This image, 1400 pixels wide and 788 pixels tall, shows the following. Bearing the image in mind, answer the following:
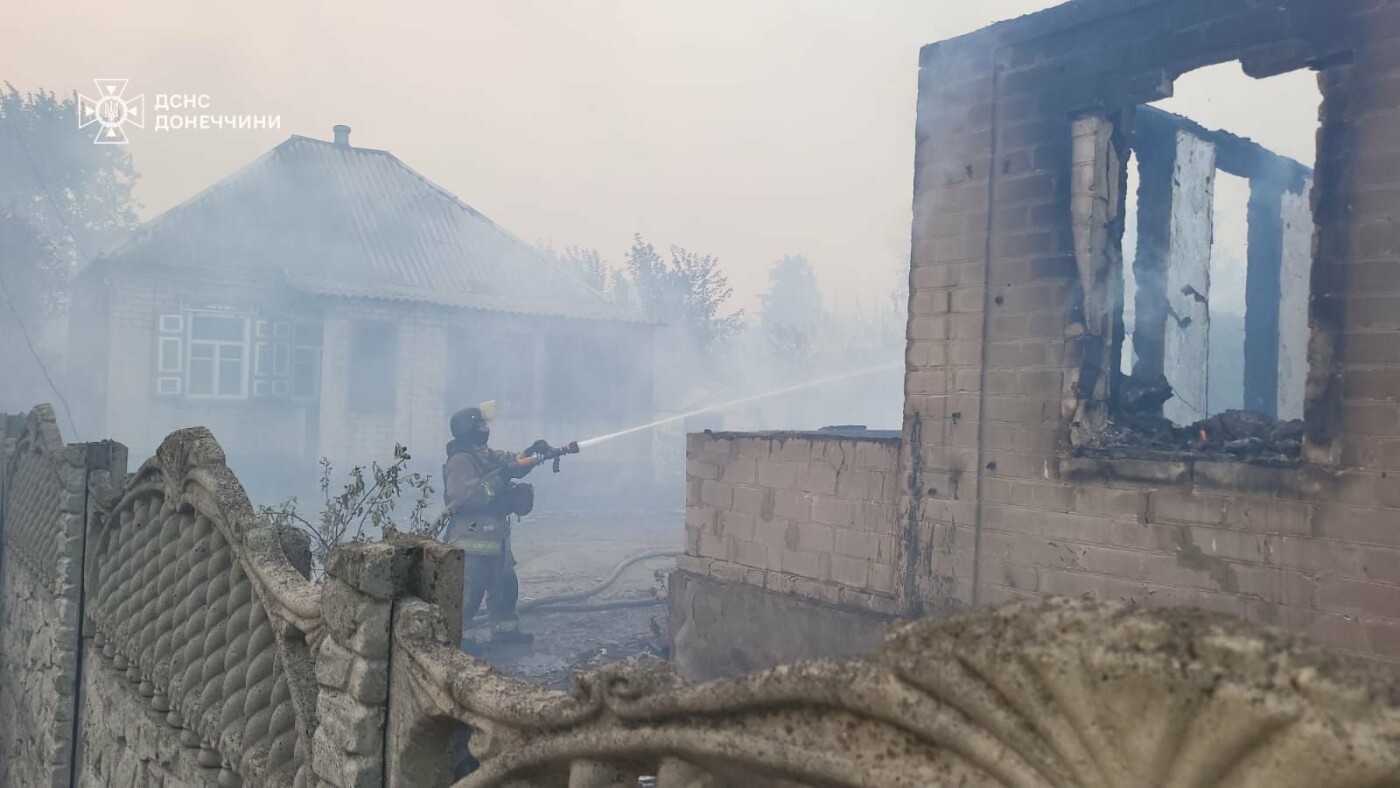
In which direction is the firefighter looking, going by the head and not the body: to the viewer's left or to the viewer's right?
to the viewer's right

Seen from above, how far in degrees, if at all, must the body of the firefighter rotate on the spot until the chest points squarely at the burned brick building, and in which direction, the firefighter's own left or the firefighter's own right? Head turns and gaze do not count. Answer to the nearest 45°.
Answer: approximately 45° to the firefighter's own right

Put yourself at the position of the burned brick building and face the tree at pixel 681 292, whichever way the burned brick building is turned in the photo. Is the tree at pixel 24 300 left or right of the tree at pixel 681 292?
left

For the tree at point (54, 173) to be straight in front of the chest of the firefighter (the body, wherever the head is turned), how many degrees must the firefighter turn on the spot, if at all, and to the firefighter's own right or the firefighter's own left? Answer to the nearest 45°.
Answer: approximately 135° to the firefighter's own left

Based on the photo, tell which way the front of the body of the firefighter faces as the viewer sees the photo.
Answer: to the viewer's right

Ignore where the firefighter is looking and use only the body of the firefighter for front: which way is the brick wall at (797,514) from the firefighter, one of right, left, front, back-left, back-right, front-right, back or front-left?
front-right

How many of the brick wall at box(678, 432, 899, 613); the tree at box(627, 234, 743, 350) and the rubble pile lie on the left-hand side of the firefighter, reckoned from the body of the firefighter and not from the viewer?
1

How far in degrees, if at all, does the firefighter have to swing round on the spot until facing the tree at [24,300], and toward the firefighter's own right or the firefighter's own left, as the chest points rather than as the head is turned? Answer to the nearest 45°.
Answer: approximately 135° to the firefighter's own left

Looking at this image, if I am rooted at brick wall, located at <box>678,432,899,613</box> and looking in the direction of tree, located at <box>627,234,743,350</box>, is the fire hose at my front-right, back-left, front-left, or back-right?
front-left

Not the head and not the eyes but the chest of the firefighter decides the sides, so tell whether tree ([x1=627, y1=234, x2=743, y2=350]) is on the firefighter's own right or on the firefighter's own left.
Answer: on the firefighter's own left
